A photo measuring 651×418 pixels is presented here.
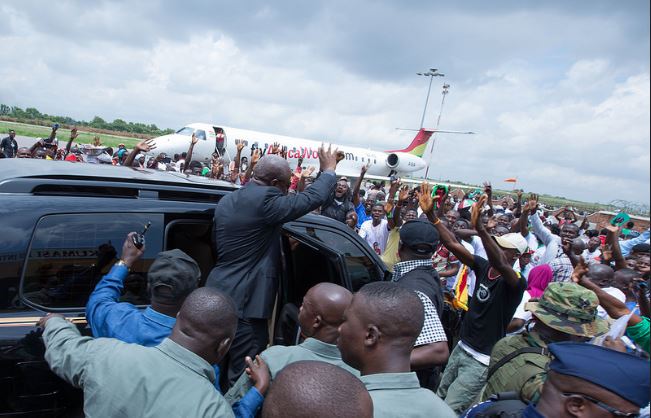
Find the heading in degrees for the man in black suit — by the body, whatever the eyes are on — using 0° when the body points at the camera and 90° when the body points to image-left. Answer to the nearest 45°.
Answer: approximately 225°

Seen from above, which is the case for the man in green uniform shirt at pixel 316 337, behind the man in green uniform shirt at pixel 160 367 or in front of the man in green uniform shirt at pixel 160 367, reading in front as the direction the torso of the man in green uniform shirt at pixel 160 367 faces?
in front

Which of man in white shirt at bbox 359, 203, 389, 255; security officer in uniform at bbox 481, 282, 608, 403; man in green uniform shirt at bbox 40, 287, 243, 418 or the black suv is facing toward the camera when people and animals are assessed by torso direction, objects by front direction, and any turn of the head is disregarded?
the man in white shirt

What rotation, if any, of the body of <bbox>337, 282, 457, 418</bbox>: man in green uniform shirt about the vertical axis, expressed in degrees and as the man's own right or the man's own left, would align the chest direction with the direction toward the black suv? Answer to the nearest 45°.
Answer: approximately 45° to the man's own left

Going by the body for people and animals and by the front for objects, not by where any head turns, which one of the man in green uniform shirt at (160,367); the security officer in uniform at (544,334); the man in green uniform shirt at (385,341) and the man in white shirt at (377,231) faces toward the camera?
the man in white shirt

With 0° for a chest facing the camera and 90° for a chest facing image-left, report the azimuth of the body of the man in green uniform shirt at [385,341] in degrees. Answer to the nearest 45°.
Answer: approximately 135°

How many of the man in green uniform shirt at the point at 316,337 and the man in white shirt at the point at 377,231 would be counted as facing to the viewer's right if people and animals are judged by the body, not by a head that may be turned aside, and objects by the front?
0

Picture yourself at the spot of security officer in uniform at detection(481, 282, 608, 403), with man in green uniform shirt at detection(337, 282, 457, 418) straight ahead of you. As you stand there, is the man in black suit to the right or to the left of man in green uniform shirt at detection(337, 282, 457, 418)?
right

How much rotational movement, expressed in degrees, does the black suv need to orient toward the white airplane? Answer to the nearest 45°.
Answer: approximately 90° to its left

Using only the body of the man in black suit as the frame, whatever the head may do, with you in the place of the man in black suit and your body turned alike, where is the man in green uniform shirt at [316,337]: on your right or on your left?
on your right

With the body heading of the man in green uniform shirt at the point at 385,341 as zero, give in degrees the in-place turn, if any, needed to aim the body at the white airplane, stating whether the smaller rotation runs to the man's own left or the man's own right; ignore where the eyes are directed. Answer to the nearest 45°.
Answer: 0° — they already face it

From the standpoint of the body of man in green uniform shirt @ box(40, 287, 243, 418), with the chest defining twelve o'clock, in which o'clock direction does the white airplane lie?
The white airplane is roughly at 11 o'clock from the man in green uniform shirt.

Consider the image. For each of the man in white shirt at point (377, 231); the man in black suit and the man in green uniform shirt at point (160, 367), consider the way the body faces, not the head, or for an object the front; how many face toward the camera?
1

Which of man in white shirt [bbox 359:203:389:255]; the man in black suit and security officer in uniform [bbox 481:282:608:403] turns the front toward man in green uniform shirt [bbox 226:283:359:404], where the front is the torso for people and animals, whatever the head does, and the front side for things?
the man in white shirt
